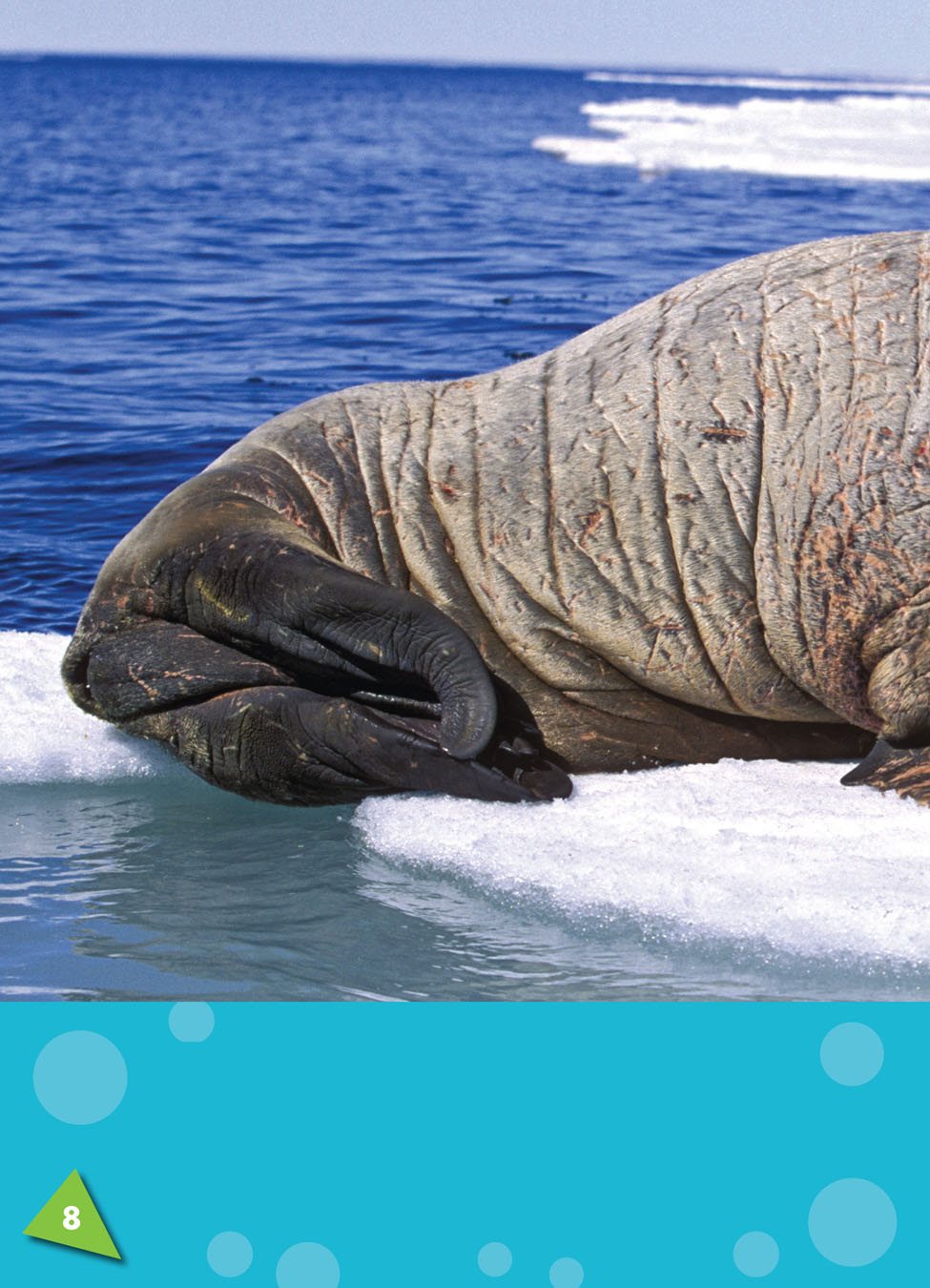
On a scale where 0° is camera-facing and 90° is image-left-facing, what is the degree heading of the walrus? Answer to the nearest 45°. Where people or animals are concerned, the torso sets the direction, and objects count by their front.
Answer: approximately 270°
